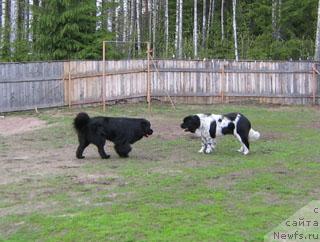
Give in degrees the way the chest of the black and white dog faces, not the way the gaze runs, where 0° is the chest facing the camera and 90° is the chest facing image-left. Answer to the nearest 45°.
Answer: approximately 90°

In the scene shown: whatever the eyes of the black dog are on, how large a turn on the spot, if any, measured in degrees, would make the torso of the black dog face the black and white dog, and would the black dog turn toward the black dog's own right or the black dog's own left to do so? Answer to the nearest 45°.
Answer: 0° — it already faces it

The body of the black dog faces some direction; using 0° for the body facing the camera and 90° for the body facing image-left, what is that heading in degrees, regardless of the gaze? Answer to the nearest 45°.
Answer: approximately 270°

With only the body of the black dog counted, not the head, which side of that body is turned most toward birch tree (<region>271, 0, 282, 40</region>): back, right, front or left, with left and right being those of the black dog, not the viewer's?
left

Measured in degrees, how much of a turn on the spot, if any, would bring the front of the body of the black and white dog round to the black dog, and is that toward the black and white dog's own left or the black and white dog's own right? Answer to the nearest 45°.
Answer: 0° — it already faces it

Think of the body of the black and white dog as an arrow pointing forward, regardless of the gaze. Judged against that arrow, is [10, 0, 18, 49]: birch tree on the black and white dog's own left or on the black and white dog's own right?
on the black and white dog's own right

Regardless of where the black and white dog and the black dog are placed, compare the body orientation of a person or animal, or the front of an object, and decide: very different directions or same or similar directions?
very different directions

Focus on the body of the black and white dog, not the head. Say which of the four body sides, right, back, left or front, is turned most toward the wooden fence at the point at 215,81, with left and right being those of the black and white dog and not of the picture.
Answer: right

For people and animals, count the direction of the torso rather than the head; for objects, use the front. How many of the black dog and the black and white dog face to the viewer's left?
1

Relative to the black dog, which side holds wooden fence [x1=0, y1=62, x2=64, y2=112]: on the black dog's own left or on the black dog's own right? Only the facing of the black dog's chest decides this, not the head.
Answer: on the black dog's own left

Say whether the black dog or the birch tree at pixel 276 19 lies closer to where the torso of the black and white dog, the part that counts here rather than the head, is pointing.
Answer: the black dog
